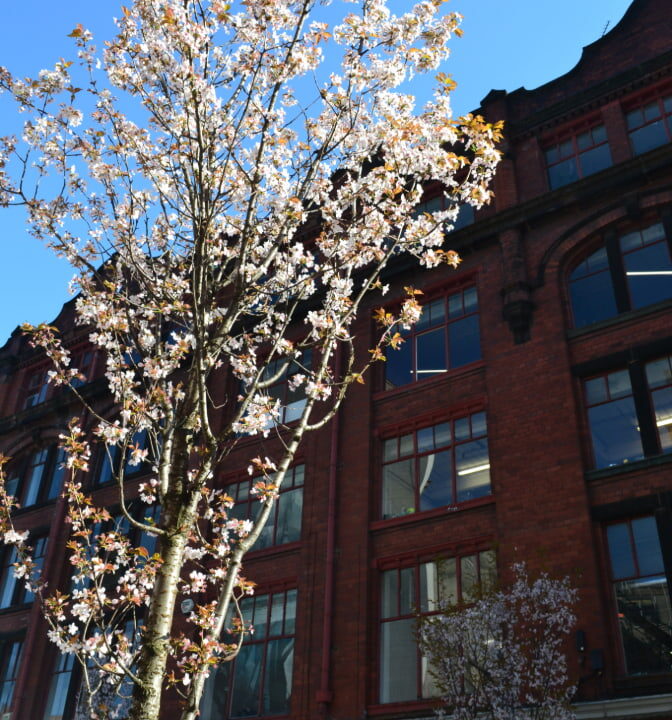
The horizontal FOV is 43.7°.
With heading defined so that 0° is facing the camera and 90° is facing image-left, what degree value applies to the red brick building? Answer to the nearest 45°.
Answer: approximately 45°
